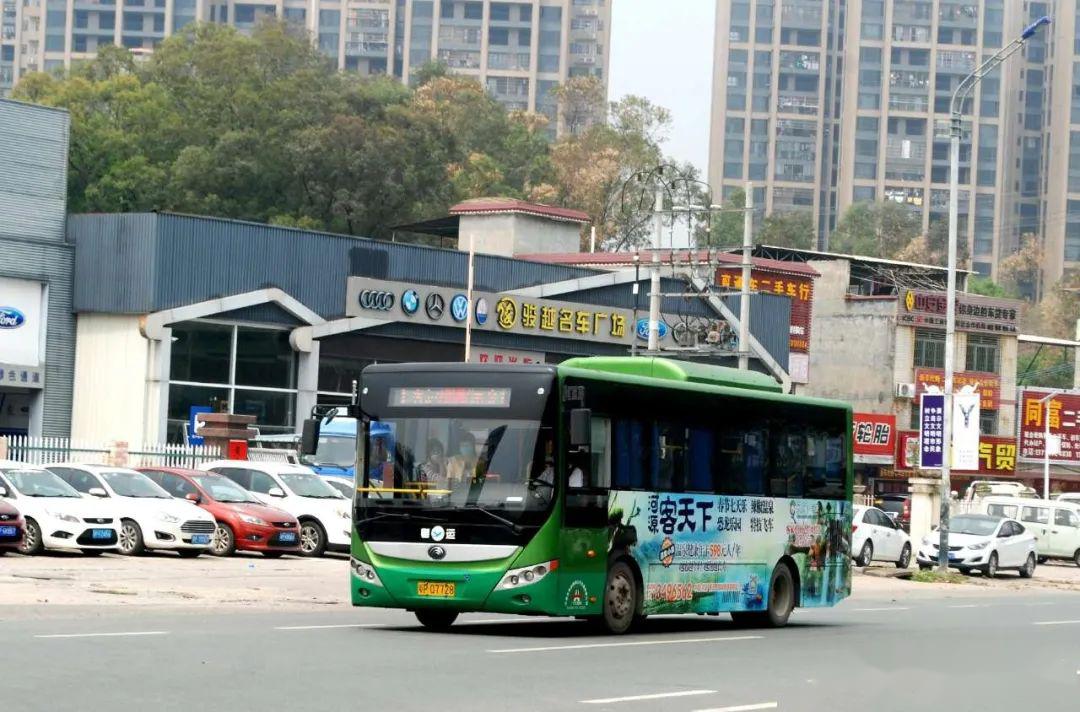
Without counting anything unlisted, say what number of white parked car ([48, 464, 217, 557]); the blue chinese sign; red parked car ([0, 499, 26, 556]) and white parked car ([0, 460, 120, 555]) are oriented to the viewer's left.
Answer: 0

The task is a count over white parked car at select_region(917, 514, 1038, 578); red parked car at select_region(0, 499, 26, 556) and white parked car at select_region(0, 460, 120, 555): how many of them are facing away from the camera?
0

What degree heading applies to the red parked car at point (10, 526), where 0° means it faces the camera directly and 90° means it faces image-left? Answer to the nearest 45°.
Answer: approximately 315°

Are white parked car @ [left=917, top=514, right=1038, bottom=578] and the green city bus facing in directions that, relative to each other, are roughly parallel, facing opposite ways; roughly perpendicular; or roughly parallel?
roughly parallel

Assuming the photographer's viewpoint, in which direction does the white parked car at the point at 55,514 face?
facing the viewer and to the right of the viewer

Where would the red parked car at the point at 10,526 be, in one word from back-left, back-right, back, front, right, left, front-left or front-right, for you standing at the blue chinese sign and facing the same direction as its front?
front-right

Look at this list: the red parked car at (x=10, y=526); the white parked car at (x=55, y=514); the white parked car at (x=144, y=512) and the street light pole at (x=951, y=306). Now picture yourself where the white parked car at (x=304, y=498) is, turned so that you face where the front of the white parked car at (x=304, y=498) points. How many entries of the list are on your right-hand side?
3

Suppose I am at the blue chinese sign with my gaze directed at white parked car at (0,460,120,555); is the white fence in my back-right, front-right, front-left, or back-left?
front-right

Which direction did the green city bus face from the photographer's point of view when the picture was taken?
facing the viewer and to the left of the viewer

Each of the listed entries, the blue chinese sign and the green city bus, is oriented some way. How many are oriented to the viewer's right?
0
